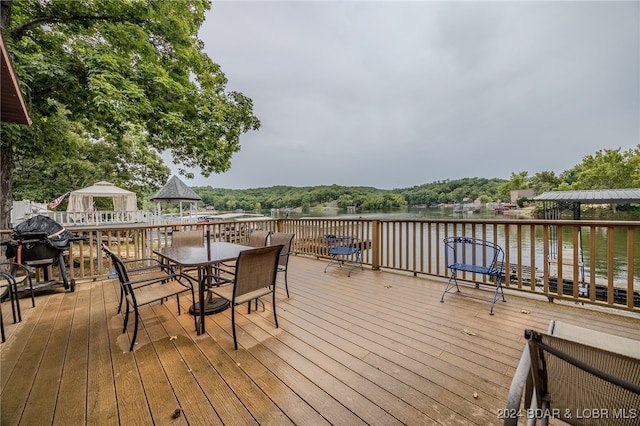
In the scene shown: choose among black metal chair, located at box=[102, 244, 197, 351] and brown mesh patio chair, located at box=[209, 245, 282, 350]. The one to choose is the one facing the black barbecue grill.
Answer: the brown mesh patio chair

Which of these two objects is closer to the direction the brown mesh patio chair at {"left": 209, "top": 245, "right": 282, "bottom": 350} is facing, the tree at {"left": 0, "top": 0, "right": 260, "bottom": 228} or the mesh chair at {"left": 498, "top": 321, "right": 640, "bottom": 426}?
the tree

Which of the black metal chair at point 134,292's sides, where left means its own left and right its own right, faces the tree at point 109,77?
left

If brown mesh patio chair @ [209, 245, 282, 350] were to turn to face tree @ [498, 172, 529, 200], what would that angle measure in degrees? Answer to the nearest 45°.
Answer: approximately 90° to its right

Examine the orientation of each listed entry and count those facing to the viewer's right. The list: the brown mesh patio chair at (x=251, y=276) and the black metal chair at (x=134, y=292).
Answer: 1

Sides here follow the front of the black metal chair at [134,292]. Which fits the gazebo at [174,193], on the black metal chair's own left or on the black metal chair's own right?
on the black metal chair's own left

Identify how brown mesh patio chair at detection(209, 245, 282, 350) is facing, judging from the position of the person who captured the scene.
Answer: facing away from the viewer and to the left of the viewer

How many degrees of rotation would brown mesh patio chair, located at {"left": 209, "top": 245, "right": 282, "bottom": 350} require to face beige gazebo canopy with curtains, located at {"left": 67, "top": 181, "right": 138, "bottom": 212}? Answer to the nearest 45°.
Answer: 0° — it already faces it

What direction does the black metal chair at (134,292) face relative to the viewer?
to the viewer's right

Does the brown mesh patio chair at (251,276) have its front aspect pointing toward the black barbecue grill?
yes
